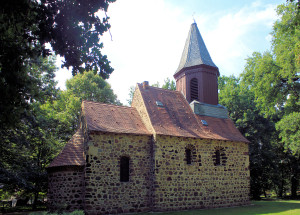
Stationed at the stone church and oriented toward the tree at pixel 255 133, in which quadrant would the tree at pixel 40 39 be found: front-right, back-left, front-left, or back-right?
back-right

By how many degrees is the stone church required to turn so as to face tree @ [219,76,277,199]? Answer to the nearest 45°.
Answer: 0° — it already faces it

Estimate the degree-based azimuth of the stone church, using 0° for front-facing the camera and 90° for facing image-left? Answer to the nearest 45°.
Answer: approximately 225°

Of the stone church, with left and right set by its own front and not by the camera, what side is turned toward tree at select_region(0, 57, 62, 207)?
back
